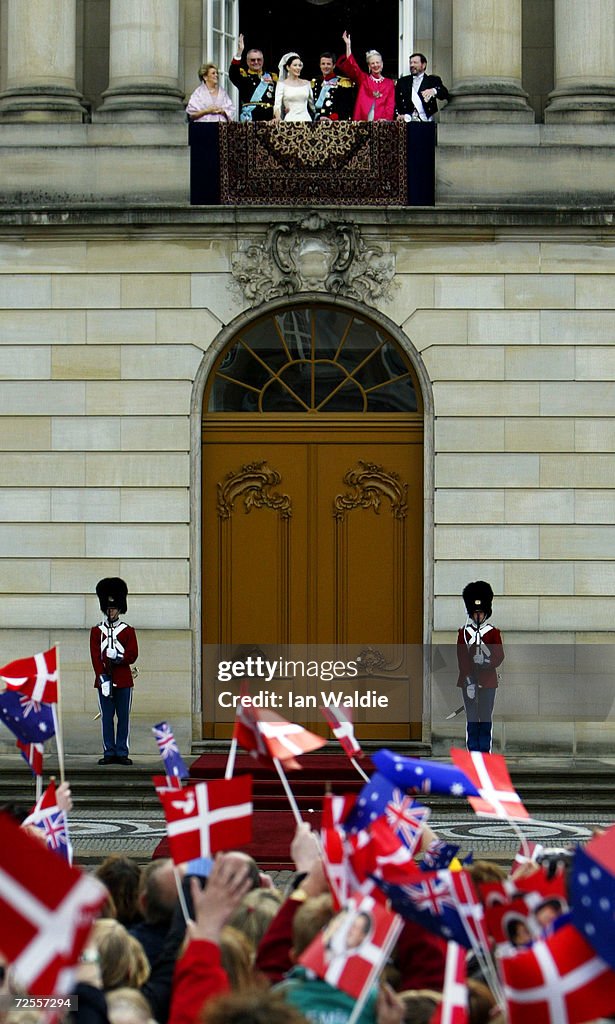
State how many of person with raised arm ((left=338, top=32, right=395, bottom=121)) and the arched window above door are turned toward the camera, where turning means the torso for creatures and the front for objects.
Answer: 2

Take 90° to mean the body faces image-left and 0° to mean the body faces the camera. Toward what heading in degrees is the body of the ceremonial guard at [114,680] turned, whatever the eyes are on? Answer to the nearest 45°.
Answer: approximately 0°

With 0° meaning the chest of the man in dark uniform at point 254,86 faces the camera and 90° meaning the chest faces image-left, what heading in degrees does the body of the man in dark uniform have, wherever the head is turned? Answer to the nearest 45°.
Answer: approximately 0°

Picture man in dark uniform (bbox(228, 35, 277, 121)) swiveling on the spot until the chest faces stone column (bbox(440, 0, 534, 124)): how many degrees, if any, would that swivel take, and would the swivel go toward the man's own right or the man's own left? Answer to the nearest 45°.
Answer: approximately 90° to the man's own left

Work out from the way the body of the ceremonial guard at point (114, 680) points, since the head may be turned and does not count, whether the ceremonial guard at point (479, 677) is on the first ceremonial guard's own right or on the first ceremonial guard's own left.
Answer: on the first ceremonial guard's own left
